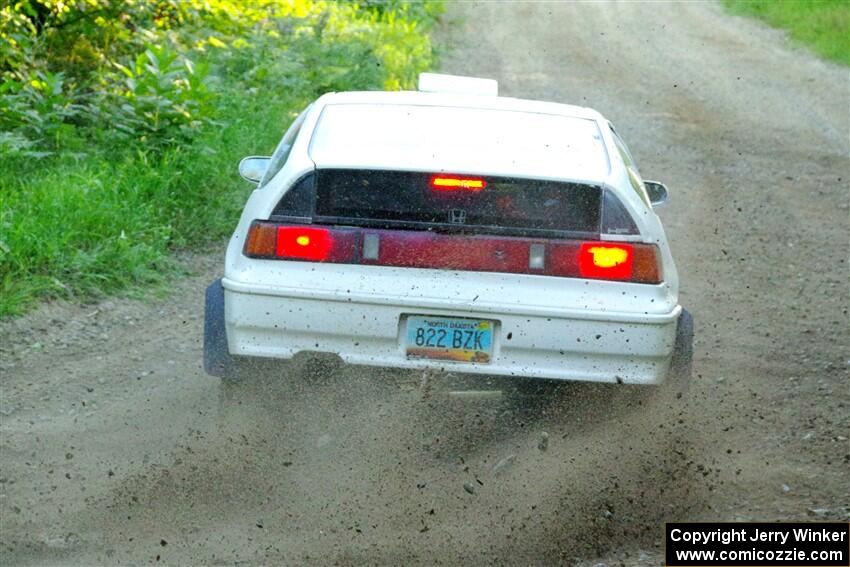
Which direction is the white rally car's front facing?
away from the camera
